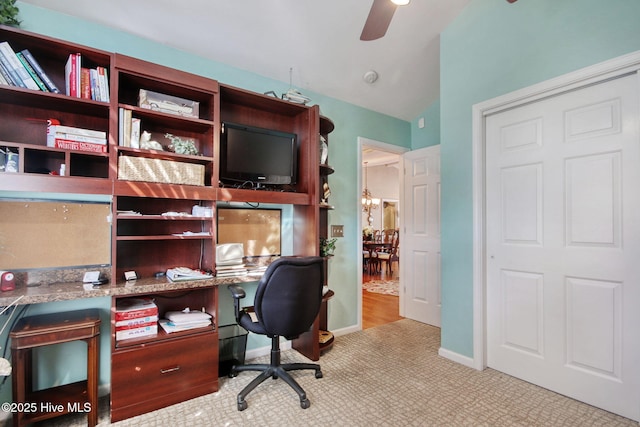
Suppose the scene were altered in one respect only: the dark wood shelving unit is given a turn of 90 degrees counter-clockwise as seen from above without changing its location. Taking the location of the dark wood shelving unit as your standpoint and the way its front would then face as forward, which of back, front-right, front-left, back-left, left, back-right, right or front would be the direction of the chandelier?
front

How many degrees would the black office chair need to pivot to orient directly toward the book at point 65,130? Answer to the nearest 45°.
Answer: approximately 45° to its left

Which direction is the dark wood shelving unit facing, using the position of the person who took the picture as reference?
facing the viewer and to the right of the viewer

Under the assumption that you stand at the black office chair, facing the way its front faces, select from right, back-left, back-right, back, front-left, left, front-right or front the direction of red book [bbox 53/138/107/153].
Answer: front-left

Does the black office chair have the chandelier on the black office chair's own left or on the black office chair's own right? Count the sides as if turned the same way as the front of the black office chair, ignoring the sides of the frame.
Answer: on the black office chair's own right

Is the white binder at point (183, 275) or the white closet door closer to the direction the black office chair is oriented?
the white binder

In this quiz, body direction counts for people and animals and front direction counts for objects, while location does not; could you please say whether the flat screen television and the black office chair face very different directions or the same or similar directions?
very different directions

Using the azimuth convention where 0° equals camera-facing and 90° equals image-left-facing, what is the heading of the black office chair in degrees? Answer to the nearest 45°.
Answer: approximately 135°

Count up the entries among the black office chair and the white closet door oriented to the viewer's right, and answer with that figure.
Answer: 0

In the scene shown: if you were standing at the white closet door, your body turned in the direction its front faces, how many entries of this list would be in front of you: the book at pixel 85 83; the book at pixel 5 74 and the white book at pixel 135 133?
3

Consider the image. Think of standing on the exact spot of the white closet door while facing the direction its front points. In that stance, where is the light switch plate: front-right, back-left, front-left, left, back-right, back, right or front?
front-right

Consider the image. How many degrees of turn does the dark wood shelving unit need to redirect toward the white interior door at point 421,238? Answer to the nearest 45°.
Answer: approximately 45° to its left

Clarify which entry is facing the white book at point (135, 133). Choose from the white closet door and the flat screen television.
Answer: the white closet door

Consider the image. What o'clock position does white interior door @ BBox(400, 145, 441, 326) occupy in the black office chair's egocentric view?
The white interior door is roughly at 3 o'clock from the black office chair.

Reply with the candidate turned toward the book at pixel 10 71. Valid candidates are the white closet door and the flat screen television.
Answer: the white closet door

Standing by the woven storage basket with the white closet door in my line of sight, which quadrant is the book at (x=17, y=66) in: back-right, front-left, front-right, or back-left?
back-right
